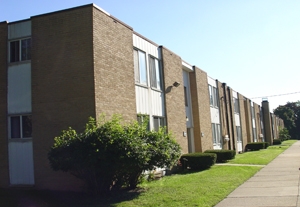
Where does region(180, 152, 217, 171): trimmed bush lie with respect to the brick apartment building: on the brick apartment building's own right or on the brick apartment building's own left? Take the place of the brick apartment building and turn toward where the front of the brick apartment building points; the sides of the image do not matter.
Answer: on the brick apartment building's own right

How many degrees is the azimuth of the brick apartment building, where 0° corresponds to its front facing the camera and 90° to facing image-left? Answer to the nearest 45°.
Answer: approximately 315°
